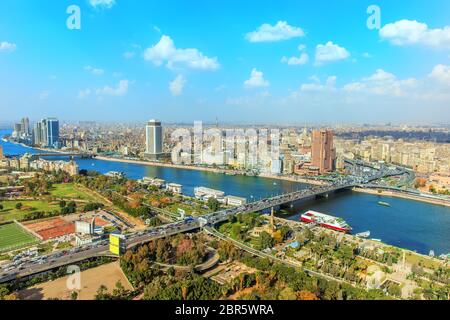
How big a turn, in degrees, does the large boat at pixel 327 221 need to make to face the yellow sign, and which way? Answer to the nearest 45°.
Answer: approximately 90° to its right

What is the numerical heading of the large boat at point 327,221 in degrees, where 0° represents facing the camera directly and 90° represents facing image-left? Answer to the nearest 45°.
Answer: approximately 315°

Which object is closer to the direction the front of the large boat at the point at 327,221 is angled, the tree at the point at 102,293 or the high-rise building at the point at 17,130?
the tree

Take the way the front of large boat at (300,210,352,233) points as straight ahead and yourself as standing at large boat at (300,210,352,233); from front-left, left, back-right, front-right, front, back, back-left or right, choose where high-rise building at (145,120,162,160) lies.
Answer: back

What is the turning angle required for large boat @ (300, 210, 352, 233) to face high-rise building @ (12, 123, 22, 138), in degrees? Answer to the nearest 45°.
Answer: approximately 180°

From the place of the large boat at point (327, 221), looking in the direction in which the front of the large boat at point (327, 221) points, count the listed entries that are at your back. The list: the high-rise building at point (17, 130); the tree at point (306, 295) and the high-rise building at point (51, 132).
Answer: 2

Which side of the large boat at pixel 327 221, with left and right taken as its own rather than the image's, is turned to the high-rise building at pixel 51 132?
back
